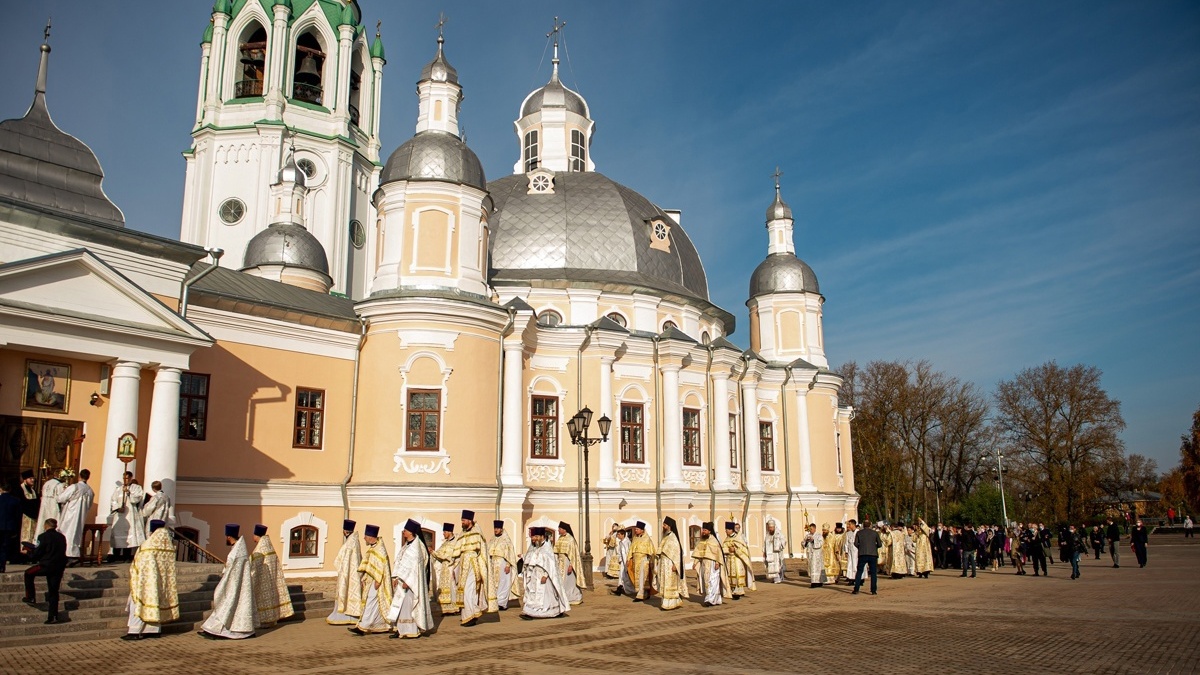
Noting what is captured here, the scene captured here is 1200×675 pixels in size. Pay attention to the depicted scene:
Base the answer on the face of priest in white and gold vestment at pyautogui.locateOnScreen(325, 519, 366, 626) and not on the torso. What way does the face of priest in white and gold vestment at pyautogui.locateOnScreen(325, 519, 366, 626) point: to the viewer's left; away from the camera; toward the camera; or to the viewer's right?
to the viewer's left

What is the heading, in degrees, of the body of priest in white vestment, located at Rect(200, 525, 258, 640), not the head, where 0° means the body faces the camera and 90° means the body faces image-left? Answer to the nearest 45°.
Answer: approximately 90°

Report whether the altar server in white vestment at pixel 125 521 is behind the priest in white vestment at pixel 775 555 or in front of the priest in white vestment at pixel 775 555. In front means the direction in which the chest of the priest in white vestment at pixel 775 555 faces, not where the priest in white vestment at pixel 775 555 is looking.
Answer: in front

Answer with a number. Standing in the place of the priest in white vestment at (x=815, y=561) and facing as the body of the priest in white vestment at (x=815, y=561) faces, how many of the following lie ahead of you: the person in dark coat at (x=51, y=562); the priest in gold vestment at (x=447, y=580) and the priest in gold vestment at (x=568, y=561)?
3

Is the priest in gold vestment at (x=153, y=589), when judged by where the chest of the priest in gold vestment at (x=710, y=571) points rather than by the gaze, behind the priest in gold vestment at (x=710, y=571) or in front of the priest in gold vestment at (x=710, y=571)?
in front

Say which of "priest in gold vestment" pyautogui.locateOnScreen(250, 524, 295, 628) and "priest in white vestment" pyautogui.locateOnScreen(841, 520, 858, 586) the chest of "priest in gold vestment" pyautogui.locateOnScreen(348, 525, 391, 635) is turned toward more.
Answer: the priest in gold vestment

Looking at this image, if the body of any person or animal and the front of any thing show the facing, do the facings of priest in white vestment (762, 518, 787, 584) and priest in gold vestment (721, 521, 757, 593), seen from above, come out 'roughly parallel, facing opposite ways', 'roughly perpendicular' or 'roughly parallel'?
roughly parallel

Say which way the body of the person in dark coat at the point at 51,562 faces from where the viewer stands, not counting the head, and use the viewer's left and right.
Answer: facing away from the viewer and to the left of the viewer

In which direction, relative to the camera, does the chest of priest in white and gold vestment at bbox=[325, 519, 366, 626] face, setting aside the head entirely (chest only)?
to the viewer's left

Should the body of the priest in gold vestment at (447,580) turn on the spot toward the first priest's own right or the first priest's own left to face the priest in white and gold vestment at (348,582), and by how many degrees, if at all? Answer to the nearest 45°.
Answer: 0° — they already face them

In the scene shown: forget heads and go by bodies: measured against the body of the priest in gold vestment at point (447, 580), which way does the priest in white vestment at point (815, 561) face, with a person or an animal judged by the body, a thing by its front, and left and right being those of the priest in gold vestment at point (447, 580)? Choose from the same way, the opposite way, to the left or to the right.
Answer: the same way

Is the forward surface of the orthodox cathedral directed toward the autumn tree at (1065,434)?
no

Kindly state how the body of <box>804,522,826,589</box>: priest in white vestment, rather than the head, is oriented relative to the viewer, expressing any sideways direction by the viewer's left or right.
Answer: facing the viewer and to the left of the viewer

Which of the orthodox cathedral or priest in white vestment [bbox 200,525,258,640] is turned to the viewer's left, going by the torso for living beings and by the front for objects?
the priest in white vestment

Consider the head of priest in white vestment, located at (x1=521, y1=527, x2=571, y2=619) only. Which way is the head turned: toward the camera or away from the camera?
toward the camera

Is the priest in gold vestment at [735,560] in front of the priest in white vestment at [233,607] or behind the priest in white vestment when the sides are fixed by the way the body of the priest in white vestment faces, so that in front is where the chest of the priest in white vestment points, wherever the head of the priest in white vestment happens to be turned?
behind
